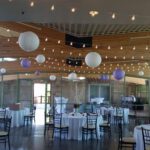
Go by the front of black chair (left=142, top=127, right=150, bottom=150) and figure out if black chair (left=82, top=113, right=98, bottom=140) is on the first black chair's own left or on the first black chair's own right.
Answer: on the first black chair's own left

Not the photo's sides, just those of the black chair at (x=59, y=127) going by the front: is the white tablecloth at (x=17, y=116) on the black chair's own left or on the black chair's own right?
on the black chair's own left

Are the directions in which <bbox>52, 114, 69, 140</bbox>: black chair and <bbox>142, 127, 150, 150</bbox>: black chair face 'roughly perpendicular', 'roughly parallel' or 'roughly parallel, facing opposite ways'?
roughly parallel

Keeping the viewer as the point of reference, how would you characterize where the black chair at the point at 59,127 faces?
facing away from the viewer and to the right of the viewer

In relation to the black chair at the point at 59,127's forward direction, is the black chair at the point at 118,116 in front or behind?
in front

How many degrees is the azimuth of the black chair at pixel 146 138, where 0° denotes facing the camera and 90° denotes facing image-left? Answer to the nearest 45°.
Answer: approximately 225°
